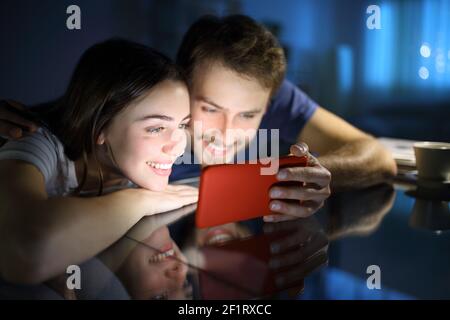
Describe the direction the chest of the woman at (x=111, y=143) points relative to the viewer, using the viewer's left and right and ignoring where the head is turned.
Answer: facing the viewer and to the right of the viewer

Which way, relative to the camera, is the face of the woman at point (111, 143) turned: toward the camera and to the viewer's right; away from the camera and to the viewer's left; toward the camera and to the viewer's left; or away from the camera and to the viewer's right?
toward the camera and to the viewer's right
